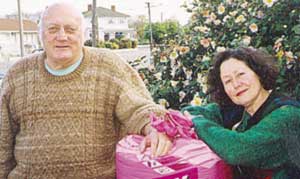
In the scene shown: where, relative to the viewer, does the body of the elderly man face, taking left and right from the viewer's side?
facing the viewer

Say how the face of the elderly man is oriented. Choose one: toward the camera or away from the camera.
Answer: toward the camera

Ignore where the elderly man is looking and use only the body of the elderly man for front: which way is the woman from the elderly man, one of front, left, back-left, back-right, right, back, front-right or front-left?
front-left

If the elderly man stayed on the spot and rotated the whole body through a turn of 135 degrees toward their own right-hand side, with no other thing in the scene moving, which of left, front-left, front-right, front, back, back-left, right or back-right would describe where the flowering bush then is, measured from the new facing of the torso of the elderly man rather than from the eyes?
right

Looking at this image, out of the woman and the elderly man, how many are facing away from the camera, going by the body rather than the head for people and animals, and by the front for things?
0

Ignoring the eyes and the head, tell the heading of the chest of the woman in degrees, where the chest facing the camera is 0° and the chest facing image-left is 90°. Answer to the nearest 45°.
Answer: approximately 45°

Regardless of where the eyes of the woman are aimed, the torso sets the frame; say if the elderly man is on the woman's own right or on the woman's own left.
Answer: on the woman's own right
